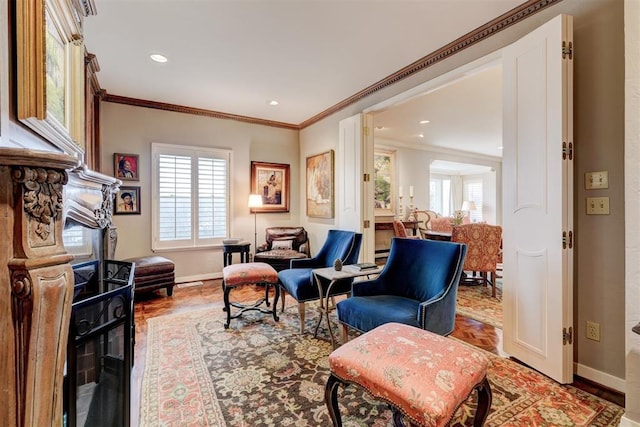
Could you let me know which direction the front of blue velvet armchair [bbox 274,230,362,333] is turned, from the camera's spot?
facing the viewer and to the left of the viewer

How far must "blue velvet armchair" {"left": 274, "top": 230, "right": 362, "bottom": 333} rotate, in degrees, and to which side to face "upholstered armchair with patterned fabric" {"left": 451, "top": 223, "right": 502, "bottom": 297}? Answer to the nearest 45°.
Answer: approximately 135° to its left

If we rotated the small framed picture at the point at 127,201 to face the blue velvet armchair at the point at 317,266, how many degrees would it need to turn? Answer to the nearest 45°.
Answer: approximately 45° to its left

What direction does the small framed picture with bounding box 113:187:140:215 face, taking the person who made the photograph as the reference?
facing the viewer

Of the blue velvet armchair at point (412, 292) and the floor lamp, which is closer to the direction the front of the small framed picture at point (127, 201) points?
the blue velvet armchair

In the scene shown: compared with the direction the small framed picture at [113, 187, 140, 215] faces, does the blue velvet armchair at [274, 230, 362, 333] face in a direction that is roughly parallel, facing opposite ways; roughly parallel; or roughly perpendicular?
roughly perpendicular

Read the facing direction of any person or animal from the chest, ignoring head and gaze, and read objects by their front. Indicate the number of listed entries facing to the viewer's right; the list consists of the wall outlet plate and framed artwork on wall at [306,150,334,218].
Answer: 0

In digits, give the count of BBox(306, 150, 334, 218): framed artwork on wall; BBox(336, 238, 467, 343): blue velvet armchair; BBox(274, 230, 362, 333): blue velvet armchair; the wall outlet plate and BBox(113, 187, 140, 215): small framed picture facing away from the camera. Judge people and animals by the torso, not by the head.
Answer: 0

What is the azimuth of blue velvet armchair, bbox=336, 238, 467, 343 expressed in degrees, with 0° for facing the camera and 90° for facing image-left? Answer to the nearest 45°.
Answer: approximately 45°

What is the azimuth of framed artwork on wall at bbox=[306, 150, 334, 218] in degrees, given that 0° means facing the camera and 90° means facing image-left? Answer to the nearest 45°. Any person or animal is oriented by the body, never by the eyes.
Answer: approximately 45°

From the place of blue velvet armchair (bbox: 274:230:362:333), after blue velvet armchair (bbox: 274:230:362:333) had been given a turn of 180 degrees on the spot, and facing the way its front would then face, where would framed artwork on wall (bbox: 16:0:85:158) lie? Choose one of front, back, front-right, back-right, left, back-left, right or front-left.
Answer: back

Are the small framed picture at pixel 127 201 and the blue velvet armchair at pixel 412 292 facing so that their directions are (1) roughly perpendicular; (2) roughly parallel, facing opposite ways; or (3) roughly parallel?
roughly perpendicular

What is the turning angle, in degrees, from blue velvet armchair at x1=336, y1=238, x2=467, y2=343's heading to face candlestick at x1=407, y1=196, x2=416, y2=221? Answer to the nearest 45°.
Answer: approximately 135° to its right

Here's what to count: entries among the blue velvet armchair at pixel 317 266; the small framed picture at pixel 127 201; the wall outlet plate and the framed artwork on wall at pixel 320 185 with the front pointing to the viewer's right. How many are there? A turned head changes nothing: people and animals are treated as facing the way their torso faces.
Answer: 0

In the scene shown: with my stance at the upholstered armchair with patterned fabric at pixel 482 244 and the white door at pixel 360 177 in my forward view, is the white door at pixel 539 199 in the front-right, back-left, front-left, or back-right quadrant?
front-left
